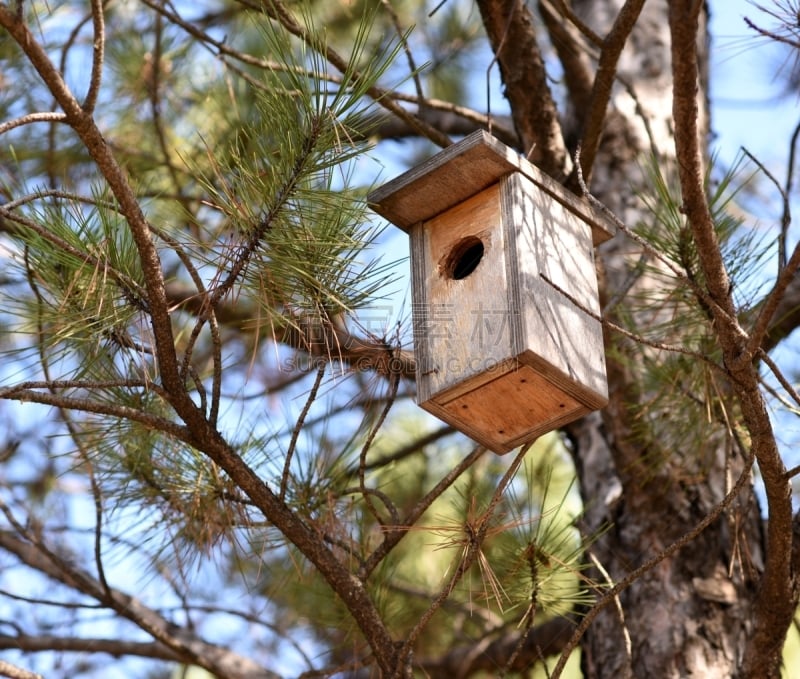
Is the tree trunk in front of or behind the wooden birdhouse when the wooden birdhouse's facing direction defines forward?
behind

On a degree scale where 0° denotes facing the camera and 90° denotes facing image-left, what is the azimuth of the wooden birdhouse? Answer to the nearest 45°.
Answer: approximately 45°
